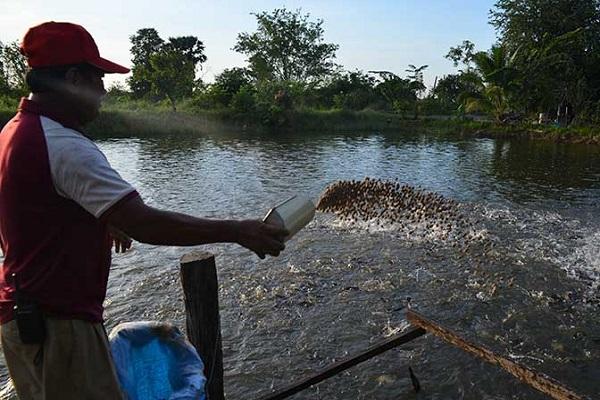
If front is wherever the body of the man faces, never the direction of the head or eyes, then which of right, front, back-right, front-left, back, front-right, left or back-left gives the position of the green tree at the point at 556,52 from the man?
front

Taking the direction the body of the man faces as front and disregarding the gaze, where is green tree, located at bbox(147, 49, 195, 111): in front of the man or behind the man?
in front

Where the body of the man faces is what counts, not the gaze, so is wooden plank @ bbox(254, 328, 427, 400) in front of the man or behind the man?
in front

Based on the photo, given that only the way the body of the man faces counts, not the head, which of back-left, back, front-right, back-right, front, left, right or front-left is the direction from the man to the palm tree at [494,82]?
front

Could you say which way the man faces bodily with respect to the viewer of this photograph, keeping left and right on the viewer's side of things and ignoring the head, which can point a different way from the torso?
facing away from the viewer and to the right of the viewer

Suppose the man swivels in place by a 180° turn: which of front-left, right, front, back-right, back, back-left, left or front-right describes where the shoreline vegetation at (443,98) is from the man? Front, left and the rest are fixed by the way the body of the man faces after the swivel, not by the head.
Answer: back

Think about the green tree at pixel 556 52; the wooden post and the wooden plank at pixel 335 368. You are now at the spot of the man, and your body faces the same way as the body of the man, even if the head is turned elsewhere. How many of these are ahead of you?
3

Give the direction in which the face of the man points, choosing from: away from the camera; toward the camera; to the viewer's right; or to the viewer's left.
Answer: to the viewer's right

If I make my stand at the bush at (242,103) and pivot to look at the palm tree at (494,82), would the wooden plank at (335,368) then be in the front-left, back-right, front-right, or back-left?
front-right

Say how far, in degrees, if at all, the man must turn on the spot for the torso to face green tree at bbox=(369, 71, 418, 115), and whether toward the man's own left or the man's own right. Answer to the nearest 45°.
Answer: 0° — they already face it

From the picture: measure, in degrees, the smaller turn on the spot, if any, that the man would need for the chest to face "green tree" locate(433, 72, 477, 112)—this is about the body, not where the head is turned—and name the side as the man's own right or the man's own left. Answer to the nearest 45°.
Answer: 0° — they already face it

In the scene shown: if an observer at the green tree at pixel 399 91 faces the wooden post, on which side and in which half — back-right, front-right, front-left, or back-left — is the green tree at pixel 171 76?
front-right

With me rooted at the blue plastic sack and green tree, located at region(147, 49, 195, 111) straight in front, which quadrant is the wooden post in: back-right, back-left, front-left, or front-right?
front-right

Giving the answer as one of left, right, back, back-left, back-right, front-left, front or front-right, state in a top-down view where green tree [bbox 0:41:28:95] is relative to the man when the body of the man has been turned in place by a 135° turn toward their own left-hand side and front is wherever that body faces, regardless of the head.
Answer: right
